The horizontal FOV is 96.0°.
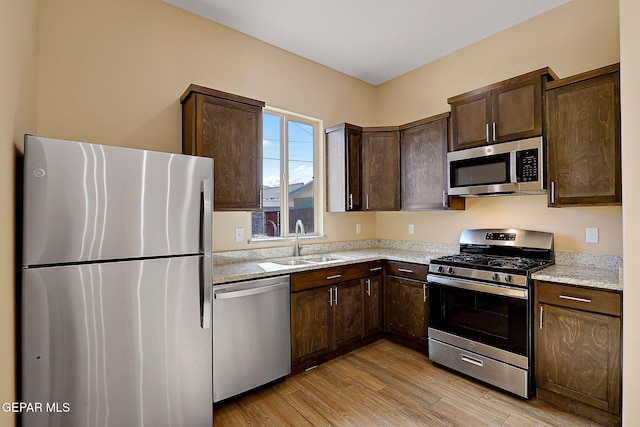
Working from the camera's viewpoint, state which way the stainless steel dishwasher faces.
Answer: facing the viewer and to the right of the viewer

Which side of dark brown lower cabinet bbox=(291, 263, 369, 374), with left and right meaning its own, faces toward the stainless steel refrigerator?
right

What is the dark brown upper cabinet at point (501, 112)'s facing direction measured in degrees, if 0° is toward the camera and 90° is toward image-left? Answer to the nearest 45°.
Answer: approximately 45°

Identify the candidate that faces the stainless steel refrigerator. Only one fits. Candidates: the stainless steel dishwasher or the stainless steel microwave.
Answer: the stainless steel microwave

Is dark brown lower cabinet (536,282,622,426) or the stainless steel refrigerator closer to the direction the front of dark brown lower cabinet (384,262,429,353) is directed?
the stainless steel refrigerator

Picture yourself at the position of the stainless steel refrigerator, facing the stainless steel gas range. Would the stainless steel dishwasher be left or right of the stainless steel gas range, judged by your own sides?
left
